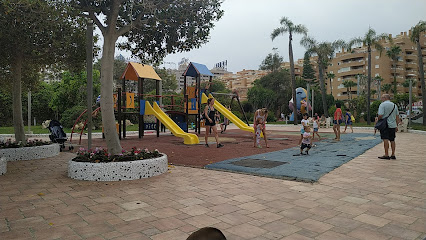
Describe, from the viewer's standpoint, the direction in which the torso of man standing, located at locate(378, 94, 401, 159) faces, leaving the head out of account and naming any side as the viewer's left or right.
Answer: facing away from the viewer and to the left of the viewer

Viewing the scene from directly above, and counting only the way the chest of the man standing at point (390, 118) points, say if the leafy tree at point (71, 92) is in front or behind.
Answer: in front

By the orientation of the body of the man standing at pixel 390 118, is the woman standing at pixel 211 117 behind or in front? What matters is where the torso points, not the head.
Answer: in front

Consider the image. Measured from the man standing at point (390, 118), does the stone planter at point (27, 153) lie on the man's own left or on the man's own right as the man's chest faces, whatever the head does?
on the man's own left

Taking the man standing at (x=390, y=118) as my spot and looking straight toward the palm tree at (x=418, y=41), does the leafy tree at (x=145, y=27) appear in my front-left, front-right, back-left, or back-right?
back-left
